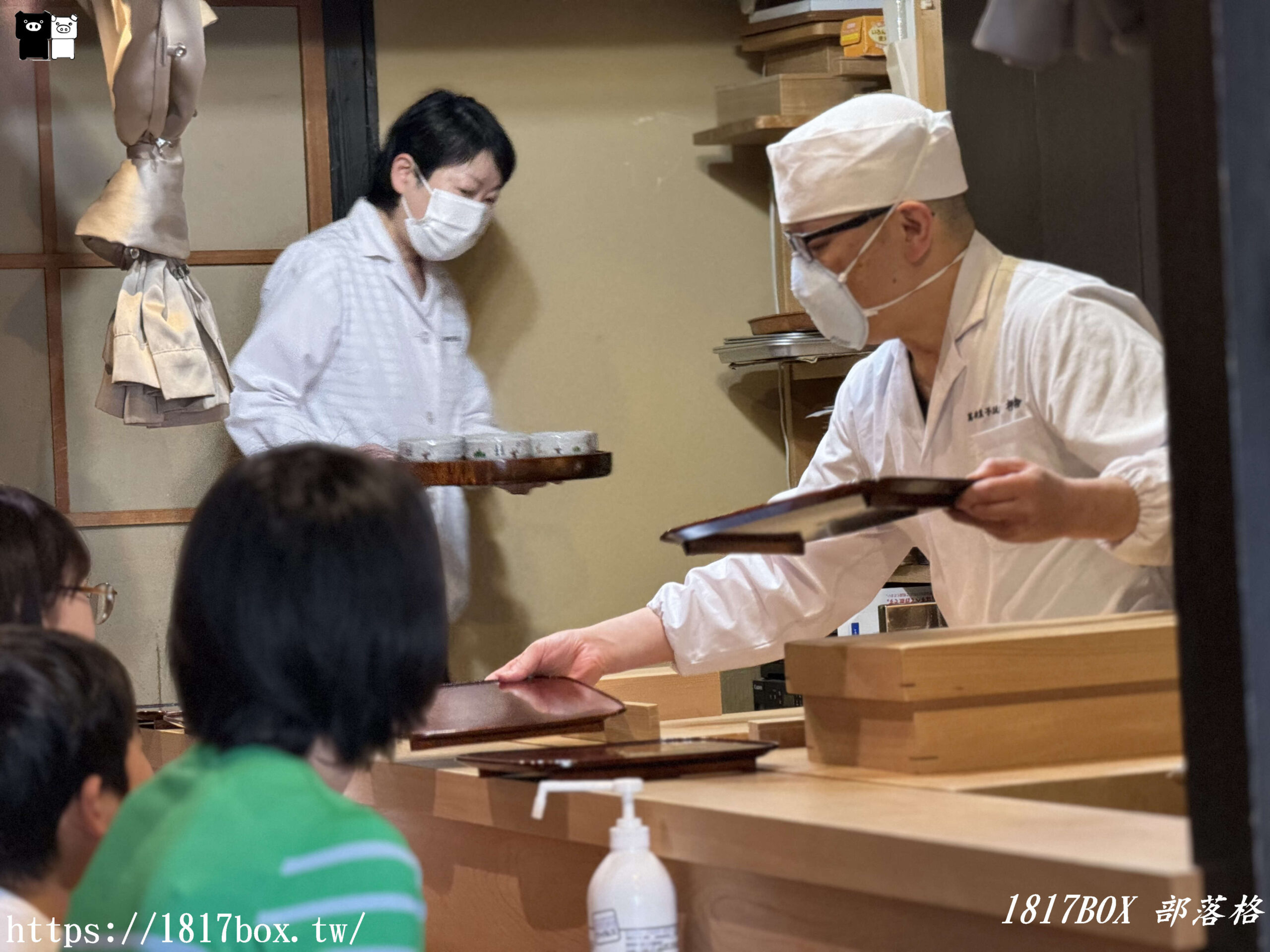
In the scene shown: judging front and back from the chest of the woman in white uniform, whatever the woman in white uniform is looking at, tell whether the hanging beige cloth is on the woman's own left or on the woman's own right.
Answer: on the woman's own right

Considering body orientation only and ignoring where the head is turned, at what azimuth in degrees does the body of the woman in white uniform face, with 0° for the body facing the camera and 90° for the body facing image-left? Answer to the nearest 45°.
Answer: approximately 315°

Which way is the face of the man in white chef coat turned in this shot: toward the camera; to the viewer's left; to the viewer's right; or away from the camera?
to the viewer's left

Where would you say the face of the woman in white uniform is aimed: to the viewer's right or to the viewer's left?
to the viewer's right
